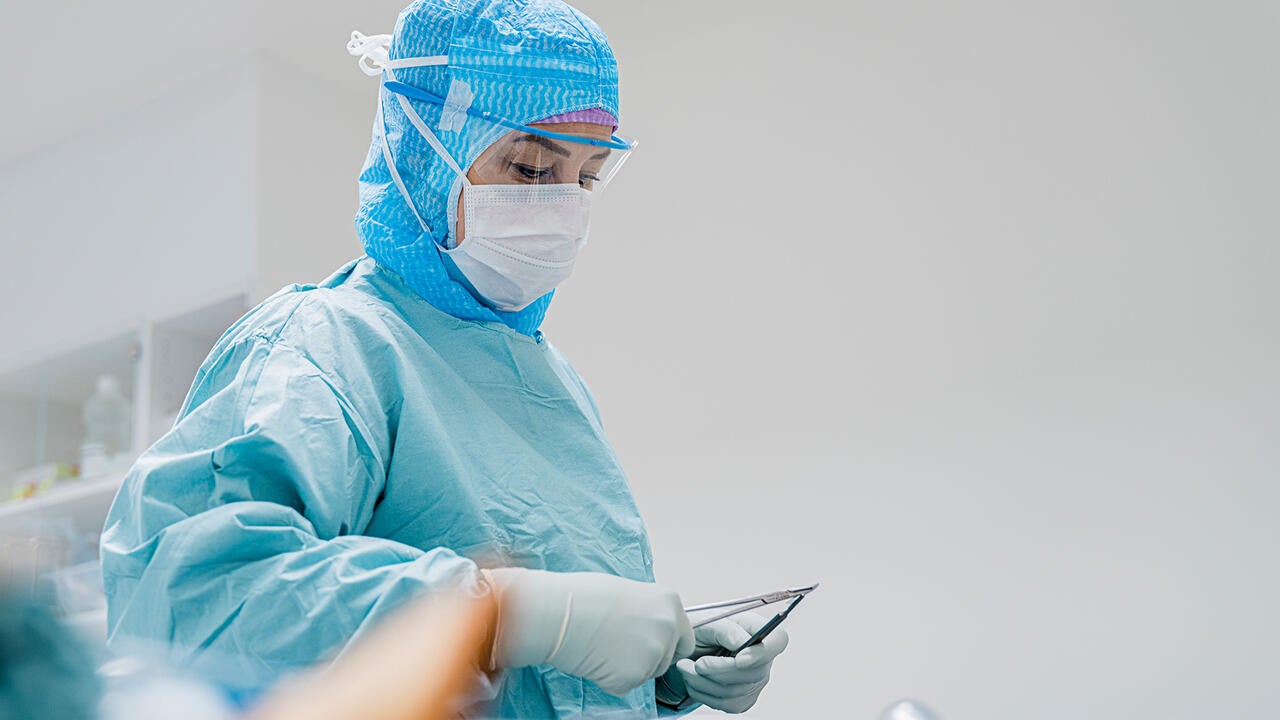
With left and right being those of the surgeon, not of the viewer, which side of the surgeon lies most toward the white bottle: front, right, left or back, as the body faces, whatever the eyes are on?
back

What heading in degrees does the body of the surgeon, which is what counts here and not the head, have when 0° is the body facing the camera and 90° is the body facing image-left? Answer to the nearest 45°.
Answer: approximately 315°

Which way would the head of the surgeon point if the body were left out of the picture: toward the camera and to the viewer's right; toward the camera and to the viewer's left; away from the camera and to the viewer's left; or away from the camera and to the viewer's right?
toward the camera and to the viewer's right

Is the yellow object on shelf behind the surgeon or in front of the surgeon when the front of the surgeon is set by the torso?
behind

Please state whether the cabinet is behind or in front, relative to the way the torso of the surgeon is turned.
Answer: behind
